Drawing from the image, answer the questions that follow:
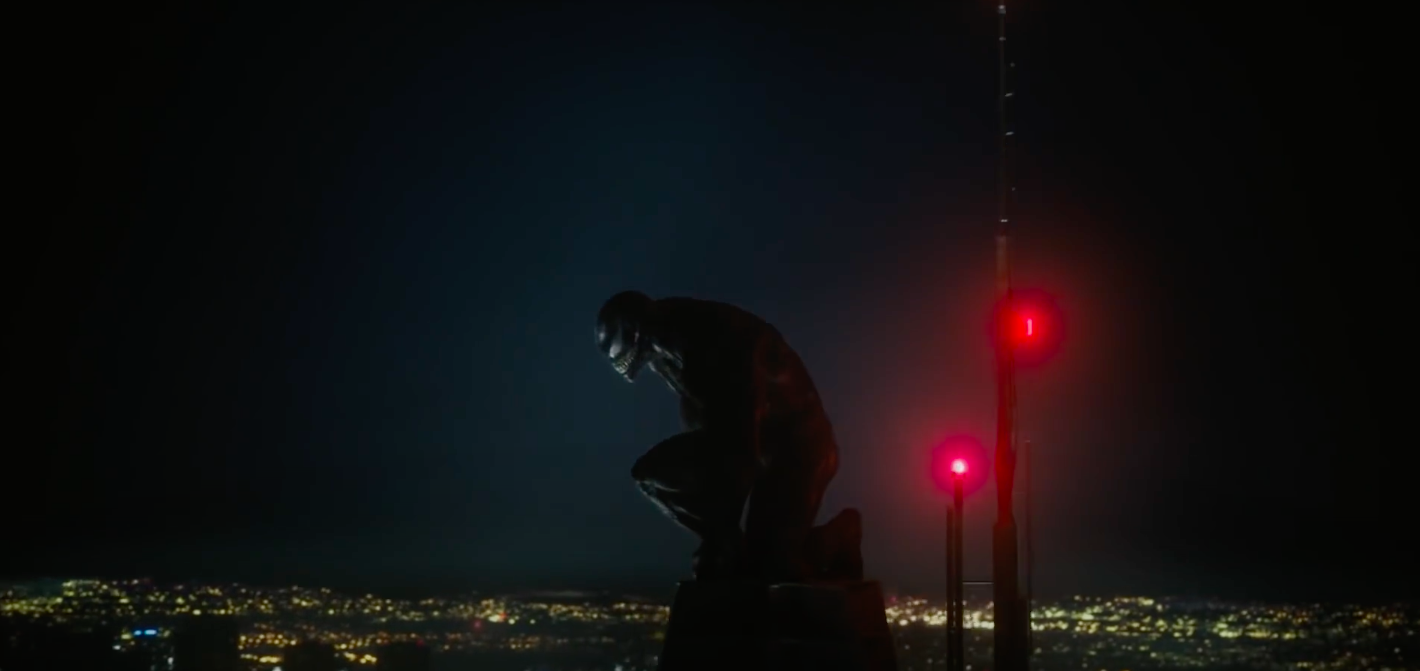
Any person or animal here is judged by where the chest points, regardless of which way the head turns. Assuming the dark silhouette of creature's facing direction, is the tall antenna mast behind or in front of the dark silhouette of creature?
behind

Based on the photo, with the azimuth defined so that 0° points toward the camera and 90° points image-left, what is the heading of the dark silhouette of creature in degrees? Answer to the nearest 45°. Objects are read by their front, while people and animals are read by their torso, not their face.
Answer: approximately 90°

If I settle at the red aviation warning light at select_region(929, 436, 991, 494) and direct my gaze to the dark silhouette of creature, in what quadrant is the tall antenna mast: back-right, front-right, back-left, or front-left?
back-right

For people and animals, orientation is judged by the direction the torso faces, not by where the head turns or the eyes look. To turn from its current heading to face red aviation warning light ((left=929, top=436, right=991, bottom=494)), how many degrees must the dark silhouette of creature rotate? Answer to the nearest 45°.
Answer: approximately 135° to its right
